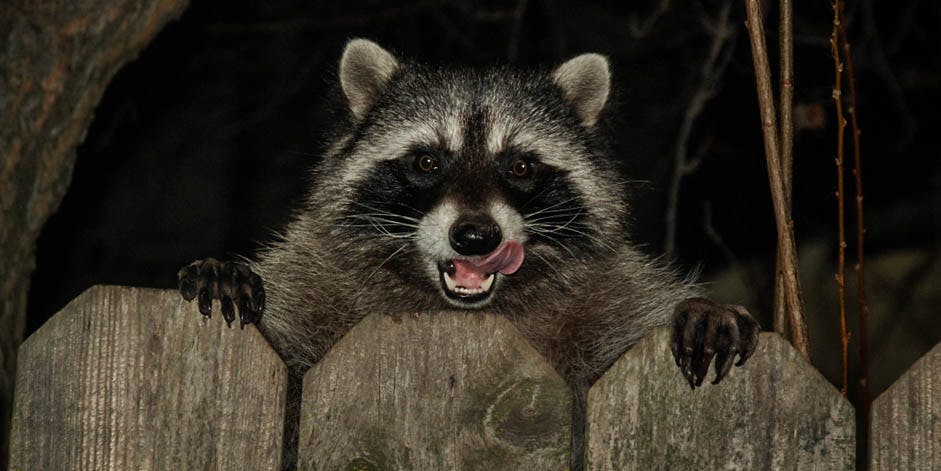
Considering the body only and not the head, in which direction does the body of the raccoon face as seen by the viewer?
toward the camera

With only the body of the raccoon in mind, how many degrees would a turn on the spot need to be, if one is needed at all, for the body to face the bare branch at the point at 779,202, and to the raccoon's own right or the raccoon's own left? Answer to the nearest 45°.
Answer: approximately 45° to the raccoon's own left

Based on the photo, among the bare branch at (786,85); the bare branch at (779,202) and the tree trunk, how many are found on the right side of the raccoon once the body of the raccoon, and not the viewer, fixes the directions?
1

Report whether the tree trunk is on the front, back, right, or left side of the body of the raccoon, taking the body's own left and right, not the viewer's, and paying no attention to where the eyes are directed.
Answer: right
